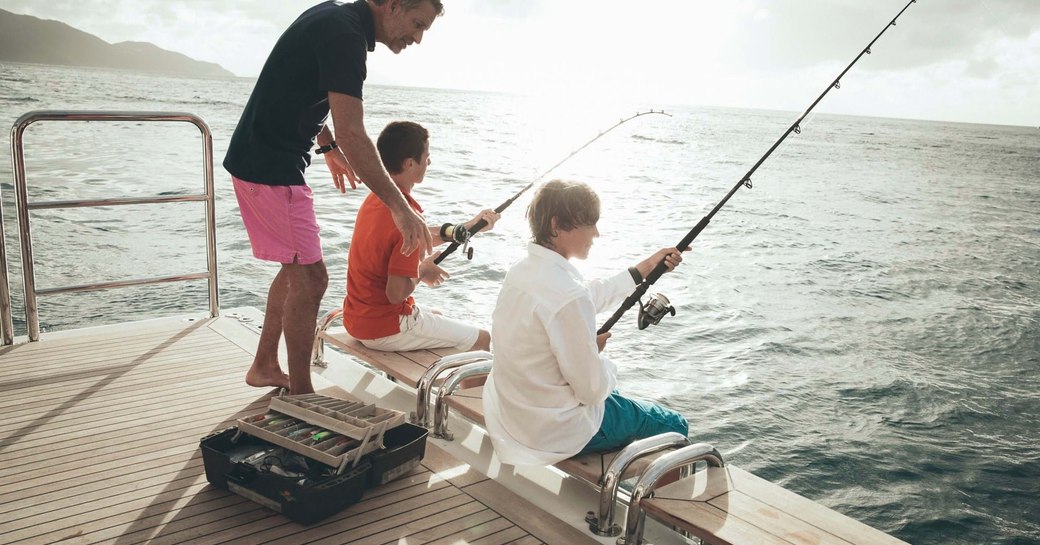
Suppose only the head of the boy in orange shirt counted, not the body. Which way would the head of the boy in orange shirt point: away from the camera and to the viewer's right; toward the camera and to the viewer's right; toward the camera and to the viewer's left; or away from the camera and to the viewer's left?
away from the camera and to the viewer's right

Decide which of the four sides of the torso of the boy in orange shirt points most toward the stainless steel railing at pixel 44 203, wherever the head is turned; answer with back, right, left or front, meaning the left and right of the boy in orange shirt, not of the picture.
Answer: left

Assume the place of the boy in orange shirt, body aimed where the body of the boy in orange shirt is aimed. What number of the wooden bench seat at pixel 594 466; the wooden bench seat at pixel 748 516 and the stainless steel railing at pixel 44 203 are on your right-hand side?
2

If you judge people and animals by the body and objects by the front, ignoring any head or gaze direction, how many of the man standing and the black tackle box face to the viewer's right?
1

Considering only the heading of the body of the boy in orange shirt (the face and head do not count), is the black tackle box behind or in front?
behind

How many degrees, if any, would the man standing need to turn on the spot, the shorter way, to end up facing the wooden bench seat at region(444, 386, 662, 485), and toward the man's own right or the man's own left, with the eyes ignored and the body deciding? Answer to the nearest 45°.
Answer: approximately 45° to the man's own right

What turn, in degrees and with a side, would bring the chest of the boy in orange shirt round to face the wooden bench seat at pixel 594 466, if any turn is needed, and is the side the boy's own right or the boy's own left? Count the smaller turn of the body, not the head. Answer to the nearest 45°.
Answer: approximately 90° to the boy's own right

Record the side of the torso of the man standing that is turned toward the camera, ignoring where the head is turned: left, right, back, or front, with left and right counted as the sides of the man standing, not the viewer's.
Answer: right

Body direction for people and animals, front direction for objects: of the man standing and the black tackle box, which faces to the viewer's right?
the man standing

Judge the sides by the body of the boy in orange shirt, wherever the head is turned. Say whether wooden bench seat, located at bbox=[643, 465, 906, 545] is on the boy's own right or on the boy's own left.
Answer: on the boy's own right

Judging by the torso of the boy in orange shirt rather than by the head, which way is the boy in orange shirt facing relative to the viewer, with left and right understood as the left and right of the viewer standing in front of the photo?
facing away from the viewer and to the right of the viewer

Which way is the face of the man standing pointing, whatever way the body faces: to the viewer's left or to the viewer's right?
to the viewer's right

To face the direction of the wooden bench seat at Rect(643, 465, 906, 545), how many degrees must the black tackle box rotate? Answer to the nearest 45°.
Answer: approximately 90° to its left

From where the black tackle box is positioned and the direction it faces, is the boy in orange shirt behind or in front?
behind
